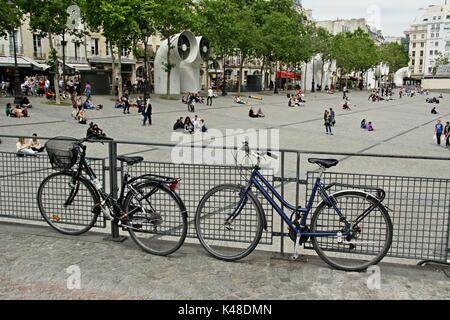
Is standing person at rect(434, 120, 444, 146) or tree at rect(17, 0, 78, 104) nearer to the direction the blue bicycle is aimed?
the tree

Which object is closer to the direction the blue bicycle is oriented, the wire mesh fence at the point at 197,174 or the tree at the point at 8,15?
the wire mesh fence

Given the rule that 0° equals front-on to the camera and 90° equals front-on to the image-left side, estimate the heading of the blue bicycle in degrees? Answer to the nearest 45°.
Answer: approximately 90°

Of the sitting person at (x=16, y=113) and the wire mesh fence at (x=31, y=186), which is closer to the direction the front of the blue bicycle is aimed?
the wire mesh fence

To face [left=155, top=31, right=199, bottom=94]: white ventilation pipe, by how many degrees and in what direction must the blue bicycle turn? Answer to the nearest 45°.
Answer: approximately 90° to its right

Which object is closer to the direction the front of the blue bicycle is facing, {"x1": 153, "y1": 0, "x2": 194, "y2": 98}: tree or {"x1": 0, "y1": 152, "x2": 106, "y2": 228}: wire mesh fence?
the wire mesh fence

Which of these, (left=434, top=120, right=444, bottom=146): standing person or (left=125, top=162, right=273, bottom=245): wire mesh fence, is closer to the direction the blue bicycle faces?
the wire mesh fence

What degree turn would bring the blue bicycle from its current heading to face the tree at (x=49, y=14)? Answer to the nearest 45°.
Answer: approximately 45° to its right

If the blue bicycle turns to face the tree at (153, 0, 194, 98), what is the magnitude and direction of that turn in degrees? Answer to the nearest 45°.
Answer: approximately 90° to its right

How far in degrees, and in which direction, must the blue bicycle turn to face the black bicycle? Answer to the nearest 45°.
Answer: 0° — it already faces it

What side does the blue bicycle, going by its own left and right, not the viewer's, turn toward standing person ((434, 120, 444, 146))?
right
